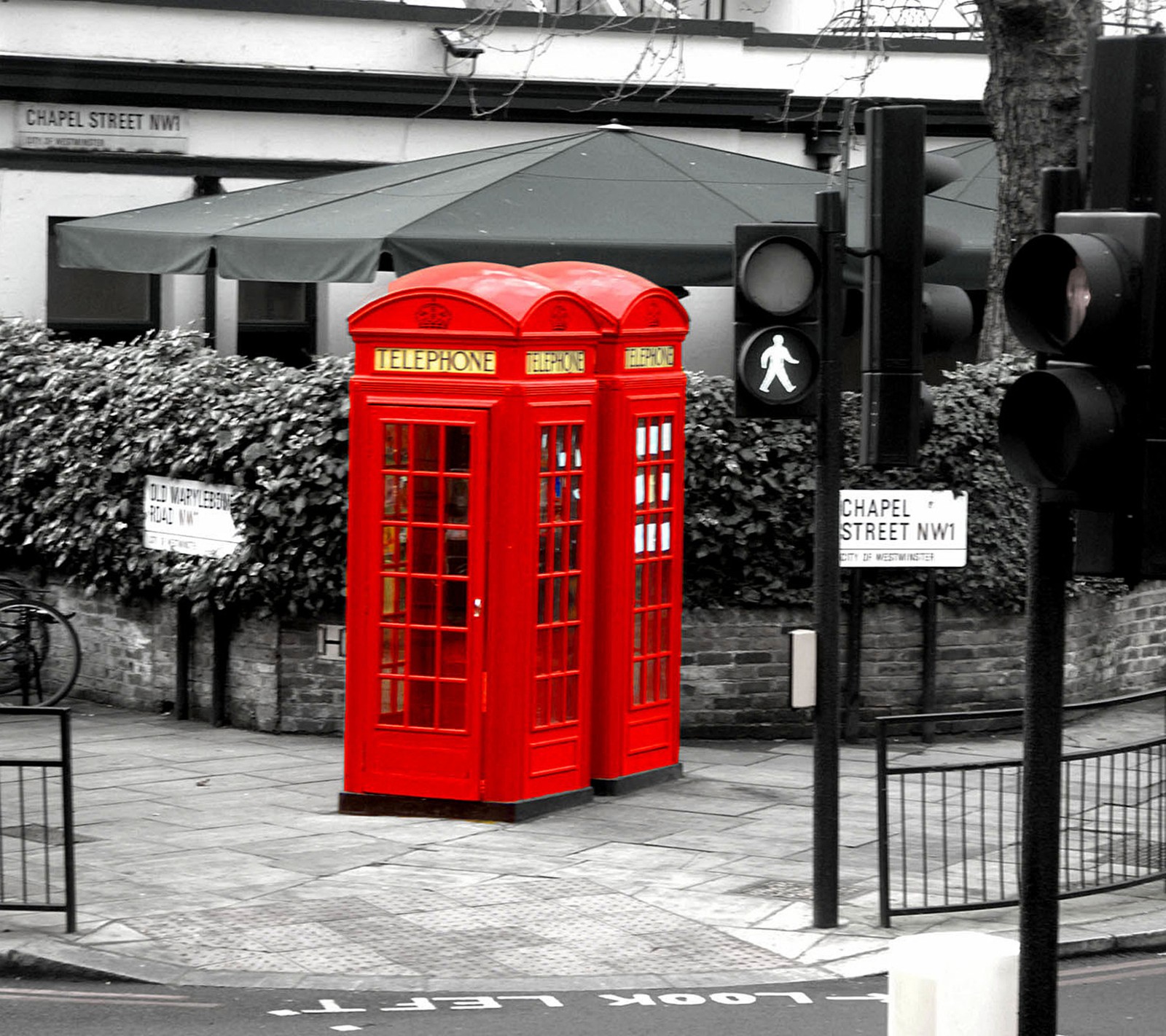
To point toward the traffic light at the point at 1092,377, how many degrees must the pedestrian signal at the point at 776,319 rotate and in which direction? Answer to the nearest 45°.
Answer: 0° — it already faces it

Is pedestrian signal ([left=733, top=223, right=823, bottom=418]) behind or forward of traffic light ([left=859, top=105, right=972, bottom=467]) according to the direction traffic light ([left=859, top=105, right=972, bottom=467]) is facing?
behind

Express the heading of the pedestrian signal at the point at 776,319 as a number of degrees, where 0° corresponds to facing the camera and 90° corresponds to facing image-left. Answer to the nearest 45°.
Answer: approximately 0°

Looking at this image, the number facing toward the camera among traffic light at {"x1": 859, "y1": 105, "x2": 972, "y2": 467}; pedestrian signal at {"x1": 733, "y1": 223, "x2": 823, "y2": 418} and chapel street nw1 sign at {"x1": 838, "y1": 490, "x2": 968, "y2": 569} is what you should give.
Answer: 2

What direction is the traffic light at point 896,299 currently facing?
to the viewer's right

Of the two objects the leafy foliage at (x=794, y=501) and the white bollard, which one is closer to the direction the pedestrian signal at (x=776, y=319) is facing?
the white bollard

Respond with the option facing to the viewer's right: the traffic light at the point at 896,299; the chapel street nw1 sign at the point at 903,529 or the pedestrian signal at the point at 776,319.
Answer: the traffic light

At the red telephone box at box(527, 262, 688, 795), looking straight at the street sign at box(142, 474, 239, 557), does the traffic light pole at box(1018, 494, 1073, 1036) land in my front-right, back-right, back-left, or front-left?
back-left

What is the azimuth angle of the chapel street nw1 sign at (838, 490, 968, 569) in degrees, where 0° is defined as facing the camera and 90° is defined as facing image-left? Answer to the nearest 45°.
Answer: approximately 0°
